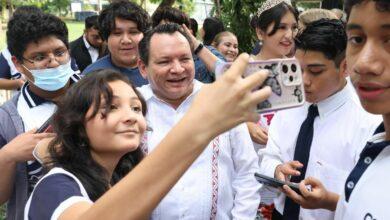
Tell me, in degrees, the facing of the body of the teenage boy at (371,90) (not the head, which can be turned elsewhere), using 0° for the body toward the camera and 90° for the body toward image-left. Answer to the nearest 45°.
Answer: approximately 45°

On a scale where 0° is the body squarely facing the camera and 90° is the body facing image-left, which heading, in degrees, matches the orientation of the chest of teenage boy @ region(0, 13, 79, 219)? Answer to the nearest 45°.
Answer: approximately 315°

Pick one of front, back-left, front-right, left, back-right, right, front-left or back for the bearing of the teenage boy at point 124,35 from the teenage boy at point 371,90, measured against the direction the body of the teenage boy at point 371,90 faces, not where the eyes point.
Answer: right

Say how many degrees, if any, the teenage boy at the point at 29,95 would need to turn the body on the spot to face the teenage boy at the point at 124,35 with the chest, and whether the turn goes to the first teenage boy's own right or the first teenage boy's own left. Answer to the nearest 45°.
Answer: approximately 90° to the first teenage boy's own left

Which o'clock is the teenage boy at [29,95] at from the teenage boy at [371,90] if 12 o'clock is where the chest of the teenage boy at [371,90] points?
the teenage boy at [29,95] is roughly at 2 o'clock from the teenage boy at [371,90].

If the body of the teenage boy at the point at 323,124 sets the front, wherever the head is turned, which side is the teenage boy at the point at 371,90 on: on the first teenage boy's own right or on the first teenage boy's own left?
on the first teenage boy's own left

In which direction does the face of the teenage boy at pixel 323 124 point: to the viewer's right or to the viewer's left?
to the viewer's left

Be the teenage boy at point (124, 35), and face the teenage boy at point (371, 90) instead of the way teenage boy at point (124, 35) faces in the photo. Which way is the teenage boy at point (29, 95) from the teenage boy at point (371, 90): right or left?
right

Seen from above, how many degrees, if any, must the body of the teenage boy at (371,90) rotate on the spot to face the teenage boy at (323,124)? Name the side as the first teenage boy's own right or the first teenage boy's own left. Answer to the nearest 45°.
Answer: approximately 135° to the first teenage boy's own right
